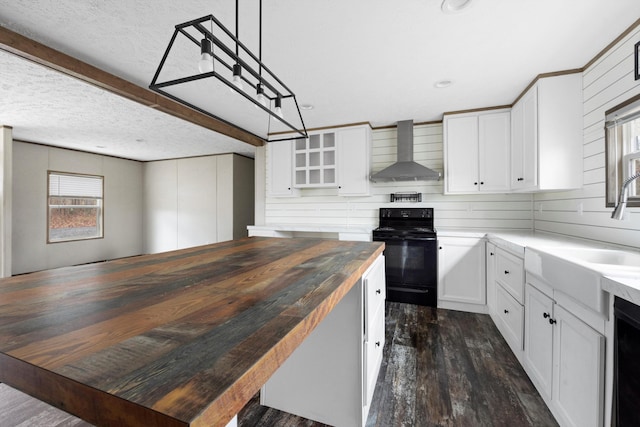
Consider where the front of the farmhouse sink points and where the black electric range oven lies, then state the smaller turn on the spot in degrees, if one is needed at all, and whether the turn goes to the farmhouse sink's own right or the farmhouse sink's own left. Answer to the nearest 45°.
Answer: approximately 90° to the farmhouse sink's own right

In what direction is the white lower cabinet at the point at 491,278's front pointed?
to the viewer's left

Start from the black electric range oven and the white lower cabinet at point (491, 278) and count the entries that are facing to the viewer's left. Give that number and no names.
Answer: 1

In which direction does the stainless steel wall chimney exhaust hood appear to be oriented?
toward the camera

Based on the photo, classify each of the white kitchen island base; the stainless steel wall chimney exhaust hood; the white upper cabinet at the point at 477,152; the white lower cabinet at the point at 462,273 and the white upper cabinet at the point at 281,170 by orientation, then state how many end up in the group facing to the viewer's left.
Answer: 0

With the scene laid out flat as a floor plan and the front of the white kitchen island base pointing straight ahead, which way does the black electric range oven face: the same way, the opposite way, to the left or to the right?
to the right

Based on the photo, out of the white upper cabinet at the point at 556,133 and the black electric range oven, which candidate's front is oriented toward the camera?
the black electric range oven

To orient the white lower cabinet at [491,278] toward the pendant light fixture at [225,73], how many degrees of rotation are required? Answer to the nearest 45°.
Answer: approximately 45° to its left

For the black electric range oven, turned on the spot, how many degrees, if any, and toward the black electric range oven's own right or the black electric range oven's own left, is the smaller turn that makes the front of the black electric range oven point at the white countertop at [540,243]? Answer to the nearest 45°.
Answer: approximately 45° to the black electric range oven's own left

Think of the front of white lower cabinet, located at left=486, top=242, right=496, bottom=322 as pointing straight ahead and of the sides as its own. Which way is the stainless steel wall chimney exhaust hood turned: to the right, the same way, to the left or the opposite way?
to the left

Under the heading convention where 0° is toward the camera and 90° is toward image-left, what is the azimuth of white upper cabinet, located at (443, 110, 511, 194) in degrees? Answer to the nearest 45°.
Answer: approximately 0°

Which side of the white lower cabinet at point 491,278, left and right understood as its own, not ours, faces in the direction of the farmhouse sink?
left

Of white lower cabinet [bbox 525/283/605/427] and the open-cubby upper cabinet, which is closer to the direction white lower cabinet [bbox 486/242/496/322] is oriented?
the open-cubby upper cabinet

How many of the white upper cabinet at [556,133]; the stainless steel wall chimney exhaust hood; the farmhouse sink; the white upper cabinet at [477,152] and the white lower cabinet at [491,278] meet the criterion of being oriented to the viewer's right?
0

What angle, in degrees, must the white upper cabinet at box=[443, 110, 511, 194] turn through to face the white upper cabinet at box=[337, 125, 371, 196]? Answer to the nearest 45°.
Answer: approximately 90° to its right

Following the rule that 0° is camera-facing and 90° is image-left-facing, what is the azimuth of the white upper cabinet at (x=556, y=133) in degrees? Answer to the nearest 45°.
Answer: approximately 90°

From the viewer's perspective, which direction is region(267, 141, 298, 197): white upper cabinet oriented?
toward the camera

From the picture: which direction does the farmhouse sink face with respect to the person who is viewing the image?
facing the viewer and to the left of the viewer

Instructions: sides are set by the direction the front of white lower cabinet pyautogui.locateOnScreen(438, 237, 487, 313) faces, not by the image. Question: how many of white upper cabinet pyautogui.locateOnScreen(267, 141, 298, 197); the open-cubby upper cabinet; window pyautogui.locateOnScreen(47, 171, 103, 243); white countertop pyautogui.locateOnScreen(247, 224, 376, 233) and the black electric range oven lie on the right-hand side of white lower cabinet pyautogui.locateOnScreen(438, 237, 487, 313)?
5
